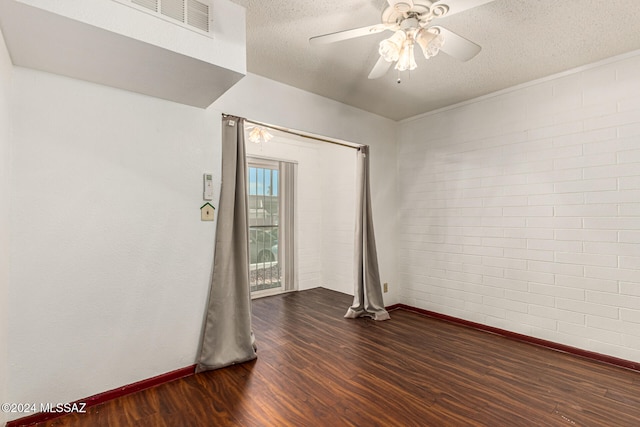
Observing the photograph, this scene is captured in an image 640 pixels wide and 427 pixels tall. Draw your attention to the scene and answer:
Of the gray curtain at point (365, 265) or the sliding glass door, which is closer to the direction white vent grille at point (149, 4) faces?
the gray curtain

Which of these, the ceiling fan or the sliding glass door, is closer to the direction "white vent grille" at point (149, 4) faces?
the ceiling fan

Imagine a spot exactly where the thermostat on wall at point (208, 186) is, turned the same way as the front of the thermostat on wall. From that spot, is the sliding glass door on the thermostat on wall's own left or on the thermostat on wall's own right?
on the thermostat on wall's own left

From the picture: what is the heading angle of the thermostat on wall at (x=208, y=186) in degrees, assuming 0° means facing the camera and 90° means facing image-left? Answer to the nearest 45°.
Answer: approximately 315°

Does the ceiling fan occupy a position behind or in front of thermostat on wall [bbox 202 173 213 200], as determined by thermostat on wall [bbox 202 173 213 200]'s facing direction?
in front

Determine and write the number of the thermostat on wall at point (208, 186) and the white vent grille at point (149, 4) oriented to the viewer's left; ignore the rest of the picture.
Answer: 0

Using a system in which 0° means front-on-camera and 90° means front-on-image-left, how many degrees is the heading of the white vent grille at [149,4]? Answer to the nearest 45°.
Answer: approximately 315°
